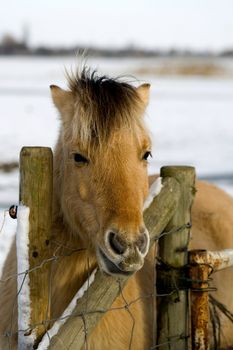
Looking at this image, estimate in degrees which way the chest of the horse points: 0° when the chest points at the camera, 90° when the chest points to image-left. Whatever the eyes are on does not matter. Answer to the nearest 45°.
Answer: approximately 45°
